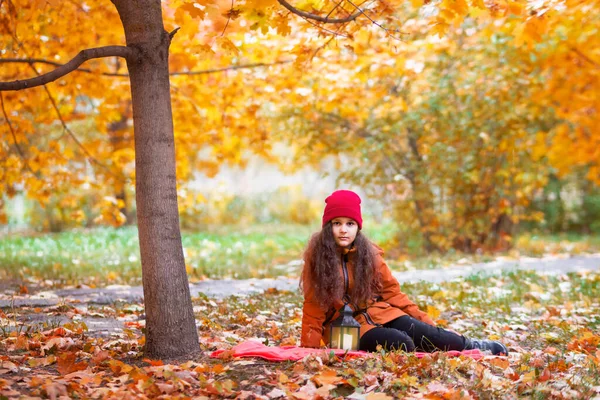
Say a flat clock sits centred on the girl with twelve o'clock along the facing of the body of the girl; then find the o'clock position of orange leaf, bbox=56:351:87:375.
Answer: The orange leaf is roughly at 2 o'clock from the girl.

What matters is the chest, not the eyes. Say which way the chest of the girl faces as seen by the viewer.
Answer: toward the camera

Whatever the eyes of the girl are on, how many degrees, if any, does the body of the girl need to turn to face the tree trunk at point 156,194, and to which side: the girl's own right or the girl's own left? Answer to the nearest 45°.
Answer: approximately 45° to the girl's own right
